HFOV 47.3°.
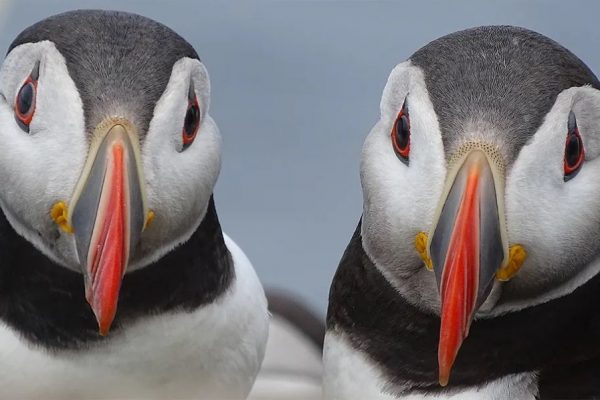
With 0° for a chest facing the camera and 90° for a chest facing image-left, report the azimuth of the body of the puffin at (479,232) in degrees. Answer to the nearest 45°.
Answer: approximately 0°

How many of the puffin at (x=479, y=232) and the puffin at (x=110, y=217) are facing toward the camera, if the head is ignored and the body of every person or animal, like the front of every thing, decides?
2

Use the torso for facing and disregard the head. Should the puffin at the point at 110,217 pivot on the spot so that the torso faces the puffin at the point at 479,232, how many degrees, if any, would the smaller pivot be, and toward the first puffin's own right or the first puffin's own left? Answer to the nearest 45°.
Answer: approximately 45° to the first puffin's own left

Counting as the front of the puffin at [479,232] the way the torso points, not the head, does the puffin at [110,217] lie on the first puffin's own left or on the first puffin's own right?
on the first puffin's own right
